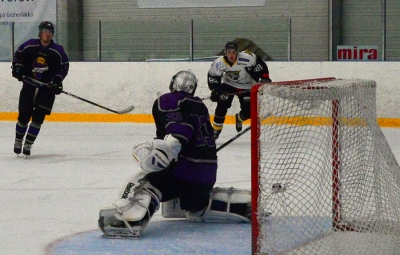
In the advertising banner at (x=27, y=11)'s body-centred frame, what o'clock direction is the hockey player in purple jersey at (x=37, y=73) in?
The hockey player in purple jersey is roughly at 12 o'clock from the advertising banner.

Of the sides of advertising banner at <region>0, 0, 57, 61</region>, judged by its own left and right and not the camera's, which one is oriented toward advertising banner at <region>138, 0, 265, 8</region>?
left

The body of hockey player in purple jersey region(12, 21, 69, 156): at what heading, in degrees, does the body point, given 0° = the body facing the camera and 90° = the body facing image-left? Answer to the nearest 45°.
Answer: approximately 0°

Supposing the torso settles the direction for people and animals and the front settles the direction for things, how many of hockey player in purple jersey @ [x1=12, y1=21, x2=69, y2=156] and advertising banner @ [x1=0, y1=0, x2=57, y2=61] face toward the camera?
2

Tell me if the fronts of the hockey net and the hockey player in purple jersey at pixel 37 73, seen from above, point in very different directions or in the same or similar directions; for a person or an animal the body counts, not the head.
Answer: very different directions

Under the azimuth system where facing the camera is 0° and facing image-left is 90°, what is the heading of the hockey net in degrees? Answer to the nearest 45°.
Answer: approximately 135°

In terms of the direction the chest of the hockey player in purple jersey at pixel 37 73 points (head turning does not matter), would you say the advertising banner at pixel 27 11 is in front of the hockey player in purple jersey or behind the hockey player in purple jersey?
behind

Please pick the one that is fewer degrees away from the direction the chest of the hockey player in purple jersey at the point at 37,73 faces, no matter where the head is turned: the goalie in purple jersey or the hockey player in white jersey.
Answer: the goalie in purple jersey
